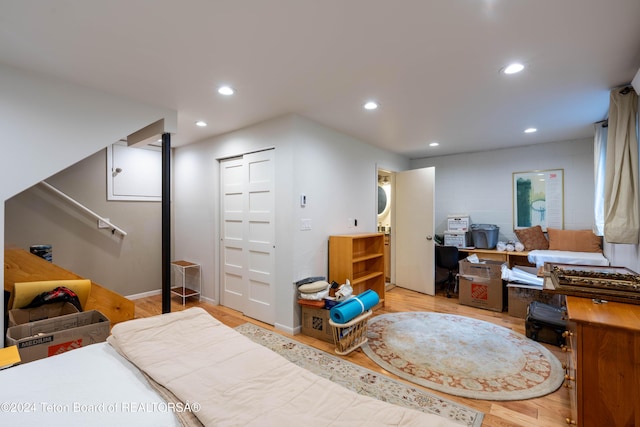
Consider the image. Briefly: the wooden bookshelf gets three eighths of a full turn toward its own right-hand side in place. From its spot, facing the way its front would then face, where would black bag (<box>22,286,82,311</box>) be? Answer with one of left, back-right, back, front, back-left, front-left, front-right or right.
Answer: front-left

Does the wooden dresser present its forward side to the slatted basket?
yes

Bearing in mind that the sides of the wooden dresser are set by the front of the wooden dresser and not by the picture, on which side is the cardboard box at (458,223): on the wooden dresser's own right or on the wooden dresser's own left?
on the wooden dresser's own right

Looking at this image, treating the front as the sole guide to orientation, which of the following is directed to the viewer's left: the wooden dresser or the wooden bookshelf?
the wooden dresser

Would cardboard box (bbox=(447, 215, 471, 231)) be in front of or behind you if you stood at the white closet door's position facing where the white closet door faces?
behind

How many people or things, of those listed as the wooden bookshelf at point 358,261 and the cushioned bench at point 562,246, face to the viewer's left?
0

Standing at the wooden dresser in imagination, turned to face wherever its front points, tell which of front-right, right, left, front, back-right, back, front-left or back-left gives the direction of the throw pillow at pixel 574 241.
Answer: right

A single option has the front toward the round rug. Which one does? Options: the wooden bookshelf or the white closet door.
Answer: the wooden bookshelf

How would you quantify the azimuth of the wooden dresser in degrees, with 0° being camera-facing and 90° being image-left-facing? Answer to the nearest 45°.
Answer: approximately 90°

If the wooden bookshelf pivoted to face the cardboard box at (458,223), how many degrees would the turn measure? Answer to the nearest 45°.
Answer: approximately 90° to its left
